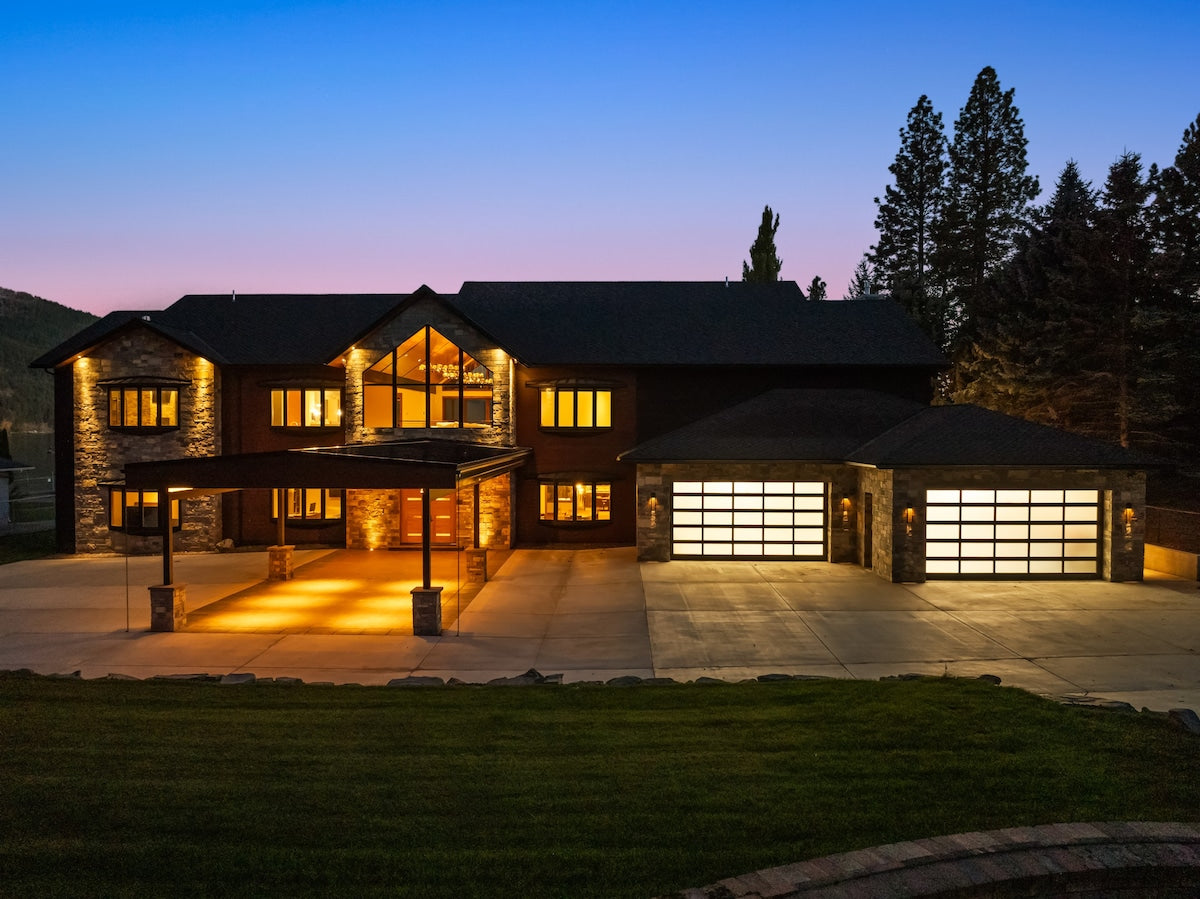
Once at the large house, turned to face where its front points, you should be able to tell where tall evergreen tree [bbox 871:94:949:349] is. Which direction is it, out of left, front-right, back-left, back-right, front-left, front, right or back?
back-left

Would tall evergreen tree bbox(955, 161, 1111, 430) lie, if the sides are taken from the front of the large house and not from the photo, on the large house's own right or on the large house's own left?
on the large house's own left

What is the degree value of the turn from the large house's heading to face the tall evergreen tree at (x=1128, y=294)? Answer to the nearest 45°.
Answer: approximately 90° to its left

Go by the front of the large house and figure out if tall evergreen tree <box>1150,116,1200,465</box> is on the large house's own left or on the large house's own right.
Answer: on the large house's own left

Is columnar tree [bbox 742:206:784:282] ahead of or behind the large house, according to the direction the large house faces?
behind

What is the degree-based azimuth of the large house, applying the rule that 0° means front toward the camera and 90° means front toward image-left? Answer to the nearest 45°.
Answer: approximately 0°

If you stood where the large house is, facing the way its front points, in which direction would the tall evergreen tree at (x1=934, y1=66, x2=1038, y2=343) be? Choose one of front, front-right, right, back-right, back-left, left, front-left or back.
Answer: back-left
